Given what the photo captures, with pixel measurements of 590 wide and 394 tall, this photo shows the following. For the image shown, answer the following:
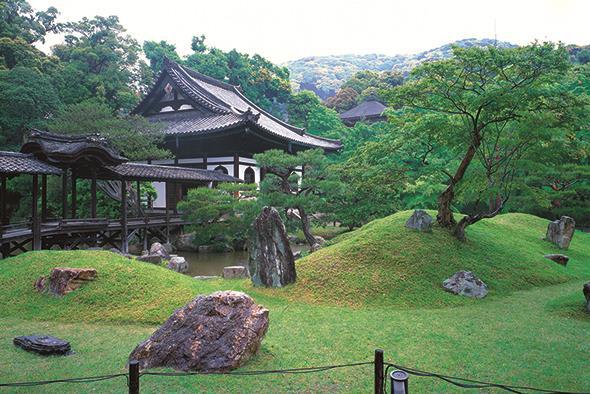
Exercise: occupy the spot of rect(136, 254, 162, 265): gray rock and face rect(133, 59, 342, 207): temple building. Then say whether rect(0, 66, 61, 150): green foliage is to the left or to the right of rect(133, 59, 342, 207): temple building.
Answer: left
